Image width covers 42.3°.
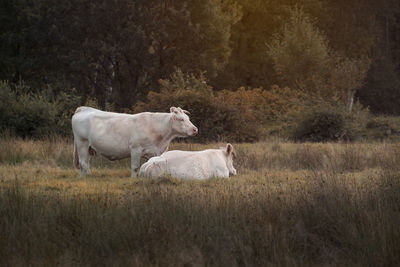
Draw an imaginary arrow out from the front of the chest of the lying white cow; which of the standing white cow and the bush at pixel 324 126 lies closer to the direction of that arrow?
the bush

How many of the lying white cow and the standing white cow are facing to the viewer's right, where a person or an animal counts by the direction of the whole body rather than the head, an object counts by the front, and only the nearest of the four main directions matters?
2

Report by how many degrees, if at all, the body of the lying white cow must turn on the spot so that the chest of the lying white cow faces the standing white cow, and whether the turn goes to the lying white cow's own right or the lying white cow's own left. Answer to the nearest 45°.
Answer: approximately 135° to the lying white cow's own left

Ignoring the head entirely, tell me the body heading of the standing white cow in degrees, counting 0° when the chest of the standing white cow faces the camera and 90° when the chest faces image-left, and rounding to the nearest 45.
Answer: approximately 270°

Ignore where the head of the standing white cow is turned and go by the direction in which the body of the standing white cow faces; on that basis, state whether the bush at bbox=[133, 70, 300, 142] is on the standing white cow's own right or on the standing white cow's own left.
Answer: on the standing white cow's own left

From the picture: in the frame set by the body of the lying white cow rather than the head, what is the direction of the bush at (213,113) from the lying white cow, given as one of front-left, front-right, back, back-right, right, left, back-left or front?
left

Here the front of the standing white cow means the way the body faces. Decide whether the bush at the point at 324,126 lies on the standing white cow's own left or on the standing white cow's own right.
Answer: on the standing white cow's own left

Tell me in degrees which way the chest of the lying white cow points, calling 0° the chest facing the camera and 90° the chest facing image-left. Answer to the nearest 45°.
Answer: approximately 270°

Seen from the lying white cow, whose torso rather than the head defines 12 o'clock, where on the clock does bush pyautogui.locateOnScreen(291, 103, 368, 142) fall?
The bush is roughly at 10 o'clock from the lying white cow.
